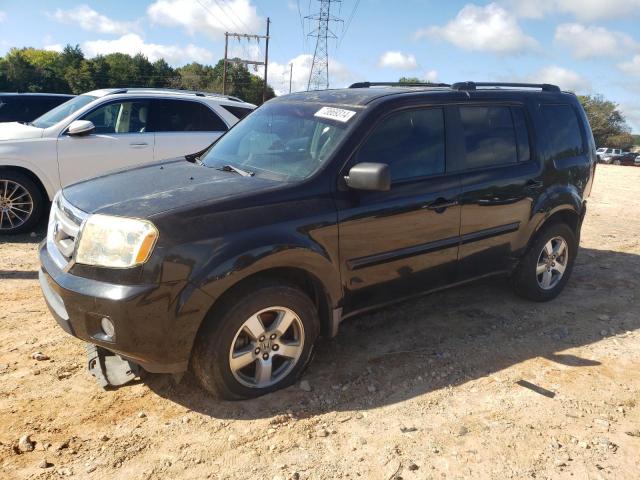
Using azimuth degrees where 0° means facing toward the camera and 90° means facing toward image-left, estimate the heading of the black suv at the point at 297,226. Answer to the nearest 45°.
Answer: approximately 45°

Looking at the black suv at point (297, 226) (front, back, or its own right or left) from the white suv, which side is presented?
right

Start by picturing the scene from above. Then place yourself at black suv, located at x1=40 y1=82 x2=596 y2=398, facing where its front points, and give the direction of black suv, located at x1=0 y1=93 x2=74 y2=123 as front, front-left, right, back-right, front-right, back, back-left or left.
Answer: right
